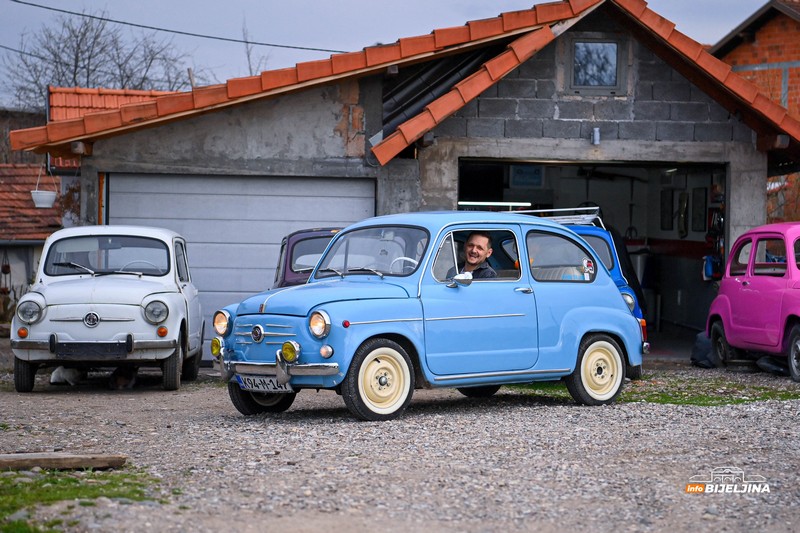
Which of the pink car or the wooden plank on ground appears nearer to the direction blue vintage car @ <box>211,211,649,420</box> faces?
the wooden plank on ground

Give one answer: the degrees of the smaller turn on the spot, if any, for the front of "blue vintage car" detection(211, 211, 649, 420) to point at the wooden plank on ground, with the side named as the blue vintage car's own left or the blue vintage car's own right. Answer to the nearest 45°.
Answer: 0° — it already faces it

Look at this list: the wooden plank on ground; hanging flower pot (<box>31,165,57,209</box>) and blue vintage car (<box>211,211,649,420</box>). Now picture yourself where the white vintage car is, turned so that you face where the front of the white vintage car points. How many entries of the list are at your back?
1

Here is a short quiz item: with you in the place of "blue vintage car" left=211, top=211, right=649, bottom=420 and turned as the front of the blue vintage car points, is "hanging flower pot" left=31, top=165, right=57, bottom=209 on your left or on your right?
on your right

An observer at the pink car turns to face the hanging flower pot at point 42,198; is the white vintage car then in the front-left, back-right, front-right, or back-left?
front-left

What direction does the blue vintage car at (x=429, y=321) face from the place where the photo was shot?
facing the viewer and to the left of the viewer

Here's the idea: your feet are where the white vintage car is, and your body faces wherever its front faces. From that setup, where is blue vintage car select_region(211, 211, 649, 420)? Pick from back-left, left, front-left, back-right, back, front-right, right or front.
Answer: front-left

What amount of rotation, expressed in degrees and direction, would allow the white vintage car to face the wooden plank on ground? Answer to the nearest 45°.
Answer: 0° — it already faces it

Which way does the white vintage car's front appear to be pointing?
toward the camera

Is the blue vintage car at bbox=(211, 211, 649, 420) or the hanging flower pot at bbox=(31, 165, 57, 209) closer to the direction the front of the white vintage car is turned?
the blue vintage car

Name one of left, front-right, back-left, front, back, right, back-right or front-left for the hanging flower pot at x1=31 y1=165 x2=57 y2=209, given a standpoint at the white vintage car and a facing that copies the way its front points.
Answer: back

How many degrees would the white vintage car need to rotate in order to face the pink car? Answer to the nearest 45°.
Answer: approximately 90° to its left

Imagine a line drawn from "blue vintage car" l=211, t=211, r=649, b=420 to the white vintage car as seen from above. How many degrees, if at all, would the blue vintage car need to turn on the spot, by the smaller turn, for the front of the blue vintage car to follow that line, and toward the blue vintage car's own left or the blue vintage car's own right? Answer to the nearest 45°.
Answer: approximately 90° to the blue vintage car's own right
